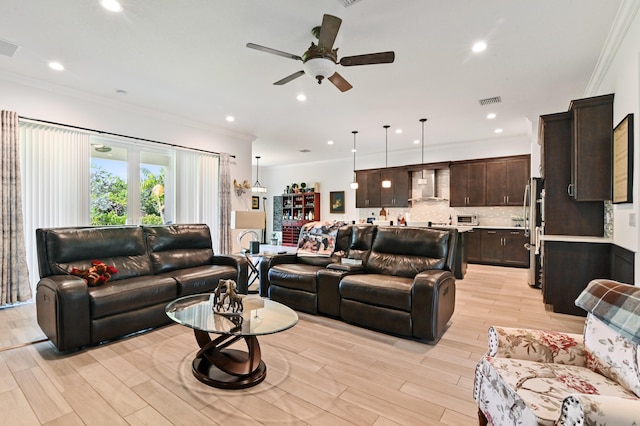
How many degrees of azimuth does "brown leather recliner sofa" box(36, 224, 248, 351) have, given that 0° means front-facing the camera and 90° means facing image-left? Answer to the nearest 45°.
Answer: approximately 315°

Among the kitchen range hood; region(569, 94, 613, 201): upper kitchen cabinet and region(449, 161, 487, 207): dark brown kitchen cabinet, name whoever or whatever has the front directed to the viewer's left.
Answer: the upper kitchen cabinet

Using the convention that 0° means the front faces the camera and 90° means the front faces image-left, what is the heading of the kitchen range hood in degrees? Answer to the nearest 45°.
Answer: approximately 0°

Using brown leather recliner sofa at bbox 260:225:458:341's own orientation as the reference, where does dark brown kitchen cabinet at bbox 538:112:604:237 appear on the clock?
The dark brown kitchen cabinet is roughly at 7 o'clock from the brown leather recliner sofa.

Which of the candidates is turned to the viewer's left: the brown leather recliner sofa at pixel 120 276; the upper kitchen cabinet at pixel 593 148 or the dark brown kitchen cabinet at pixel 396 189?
the upper kitchen cabinet

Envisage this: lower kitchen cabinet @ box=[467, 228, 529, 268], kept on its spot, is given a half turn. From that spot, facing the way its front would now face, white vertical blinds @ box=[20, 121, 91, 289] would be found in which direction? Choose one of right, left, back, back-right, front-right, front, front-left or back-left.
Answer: back-left

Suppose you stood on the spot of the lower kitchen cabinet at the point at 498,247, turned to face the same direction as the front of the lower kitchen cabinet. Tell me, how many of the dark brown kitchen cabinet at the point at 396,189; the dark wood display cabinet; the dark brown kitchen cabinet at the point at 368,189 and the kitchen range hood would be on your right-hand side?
4

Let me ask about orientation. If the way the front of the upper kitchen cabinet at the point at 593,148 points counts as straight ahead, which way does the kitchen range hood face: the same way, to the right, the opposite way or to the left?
to the left

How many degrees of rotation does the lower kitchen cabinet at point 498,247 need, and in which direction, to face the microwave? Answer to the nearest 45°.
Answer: approximately 135° to its right

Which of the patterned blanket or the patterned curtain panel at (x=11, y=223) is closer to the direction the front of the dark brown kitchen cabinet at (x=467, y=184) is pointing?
the patterned blanket

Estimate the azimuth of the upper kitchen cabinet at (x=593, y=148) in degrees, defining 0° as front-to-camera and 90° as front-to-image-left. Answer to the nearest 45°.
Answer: approximately 90°

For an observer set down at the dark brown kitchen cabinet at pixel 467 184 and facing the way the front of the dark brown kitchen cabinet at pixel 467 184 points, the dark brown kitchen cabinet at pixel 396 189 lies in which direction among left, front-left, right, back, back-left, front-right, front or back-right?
right
